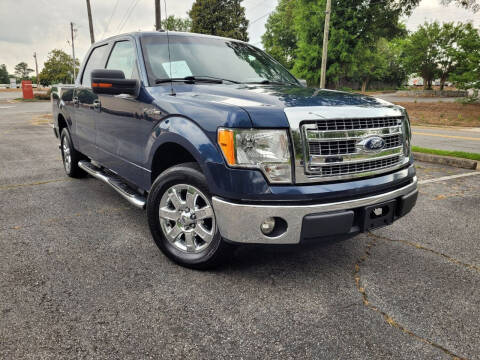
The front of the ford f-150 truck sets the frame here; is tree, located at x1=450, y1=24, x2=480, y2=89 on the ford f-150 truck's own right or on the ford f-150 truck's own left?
on the ford f-150 truck's own left

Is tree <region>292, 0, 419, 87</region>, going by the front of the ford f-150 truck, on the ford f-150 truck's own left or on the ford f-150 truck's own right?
on the ford f-150 truck's own left

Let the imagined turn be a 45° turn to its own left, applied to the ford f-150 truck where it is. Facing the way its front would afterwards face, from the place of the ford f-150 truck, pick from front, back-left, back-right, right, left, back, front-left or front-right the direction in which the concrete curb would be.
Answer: front-left

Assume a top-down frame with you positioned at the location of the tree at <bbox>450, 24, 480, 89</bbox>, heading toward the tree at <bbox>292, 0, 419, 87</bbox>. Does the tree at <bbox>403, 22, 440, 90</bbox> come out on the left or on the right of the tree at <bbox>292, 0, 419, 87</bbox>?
right

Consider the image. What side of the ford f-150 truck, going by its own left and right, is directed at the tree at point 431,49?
left

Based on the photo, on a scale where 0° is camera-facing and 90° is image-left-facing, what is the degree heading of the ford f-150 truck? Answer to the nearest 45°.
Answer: approximately 315°
